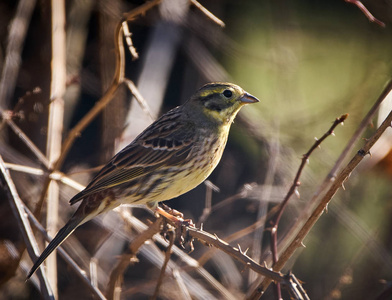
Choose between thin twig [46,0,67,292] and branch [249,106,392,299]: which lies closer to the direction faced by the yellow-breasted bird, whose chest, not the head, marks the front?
the branch

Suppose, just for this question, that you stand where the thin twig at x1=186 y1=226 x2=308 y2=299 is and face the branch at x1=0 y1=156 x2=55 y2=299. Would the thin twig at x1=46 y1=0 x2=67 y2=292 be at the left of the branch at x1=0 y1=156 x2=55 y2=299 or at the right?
right

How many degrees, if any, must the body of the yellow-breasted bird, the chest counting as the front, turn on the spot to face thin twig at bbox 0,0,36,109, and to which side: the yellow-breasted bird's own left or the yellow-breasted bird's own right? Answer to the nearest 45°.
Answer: approximately 135° to the yellow-breasted bird's own left

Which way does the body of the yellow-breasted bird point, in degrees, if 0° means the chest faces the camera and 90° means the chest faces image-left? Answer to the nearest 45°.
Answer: approximately 270°

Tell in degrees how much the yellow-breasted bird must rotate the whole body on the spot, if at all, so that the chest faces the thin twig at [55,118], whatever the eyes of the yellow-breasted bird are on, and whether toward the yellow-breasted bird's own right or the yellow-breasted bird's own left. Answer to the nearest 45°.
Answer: approximately 180°
